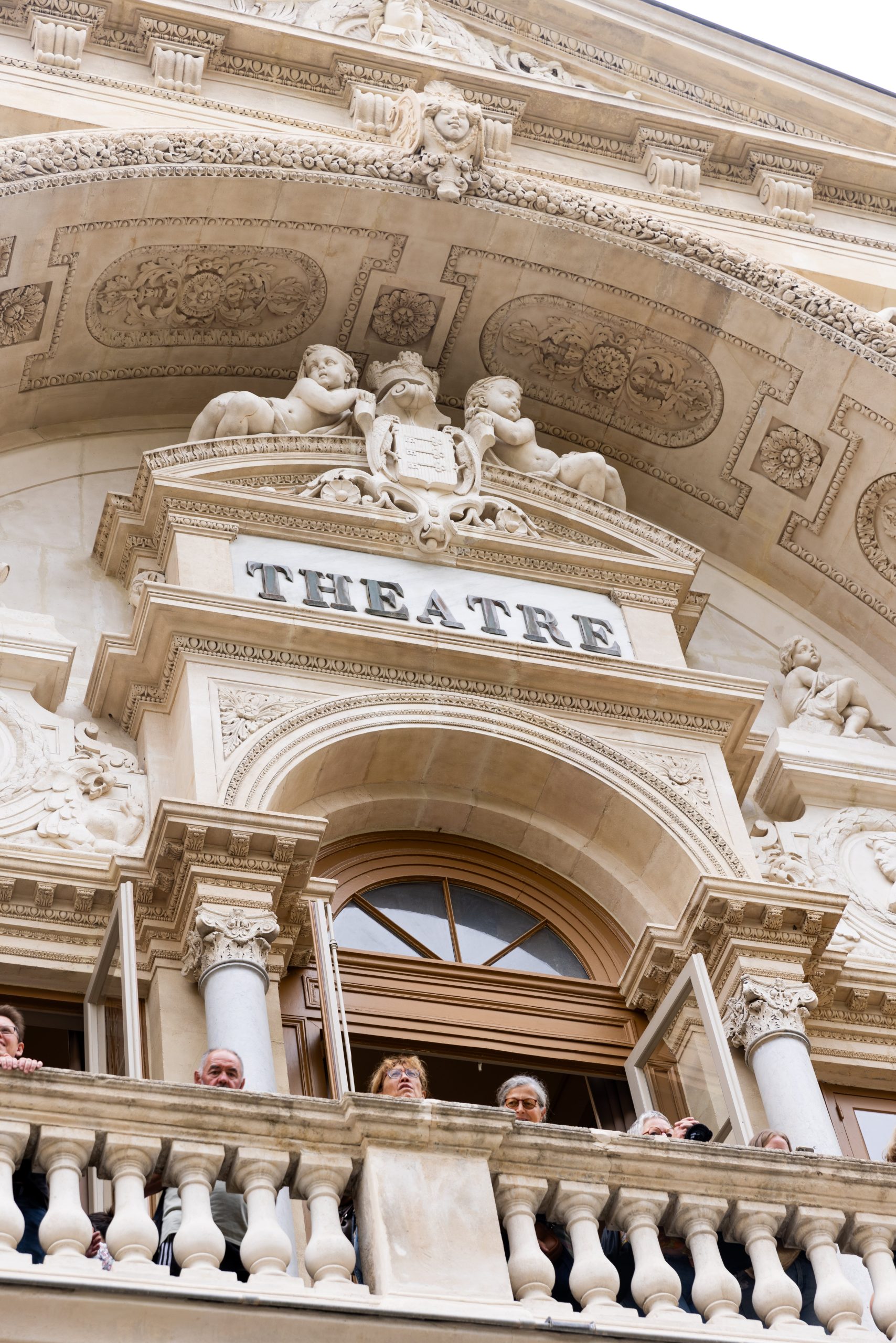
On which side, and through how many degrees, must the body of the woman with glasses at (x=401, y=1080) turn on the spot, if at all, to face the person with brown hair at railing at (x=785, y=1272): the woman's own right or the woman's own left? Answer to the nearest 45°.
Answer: approximately 90° to the woman's own left

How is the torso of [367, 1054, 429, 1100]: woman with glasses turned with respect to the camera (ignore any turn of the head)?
toward the camera

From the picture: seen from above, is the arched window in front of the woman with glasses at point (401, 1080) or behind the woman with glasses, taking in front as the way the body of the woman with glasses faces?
behind

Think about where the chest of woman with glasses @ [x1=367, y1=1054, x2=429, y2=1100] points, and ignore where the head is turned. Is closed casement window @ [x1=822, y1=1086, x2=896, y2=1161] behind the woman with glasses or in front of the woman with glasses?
behind

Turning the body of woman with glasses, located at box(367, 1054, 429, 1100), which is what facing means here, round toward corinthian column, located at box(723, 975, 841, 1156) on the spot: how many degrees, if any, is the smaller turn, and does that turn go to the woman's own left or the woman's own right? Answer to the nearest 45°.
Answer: approximately 135° to the woman's own left

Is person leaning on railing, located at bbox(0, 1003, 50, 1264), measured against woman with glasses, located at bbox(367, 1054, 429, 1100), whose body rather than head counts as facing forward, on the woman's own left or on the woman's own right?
on the woman's own right

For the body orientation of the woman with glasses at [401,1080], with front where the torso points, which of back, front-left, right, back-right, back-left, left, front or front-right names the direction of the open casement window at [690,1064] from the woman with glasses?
back-left
